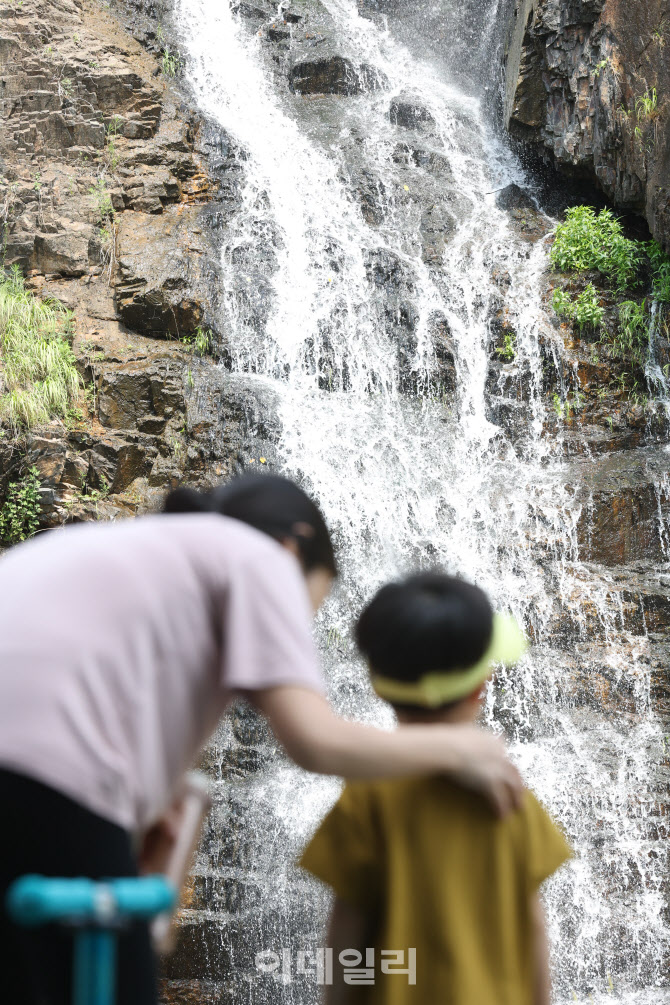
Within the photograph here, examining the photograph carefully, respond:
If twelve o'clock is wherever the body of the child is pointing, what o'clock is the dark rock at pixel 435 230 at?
The dark rock is roughly at 12 o'clock from the child.

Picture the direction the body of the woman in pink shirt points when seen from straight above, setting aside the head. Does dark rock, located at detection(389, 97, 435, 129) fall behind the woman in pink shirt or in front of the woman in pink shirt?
in front

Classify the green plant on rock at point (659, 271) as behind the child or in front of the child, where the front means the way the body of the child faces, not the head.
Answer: in front

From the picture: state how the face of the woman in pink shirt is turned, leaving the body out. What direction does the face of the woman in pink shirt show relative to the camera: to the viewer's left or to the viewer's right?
to the viewer's right

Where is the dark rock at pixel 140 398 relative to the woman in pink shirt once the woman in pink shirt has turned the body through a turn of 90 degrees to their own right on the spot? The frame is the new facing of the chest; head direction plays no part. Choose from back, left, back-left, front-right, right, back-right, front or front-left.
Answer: back-left

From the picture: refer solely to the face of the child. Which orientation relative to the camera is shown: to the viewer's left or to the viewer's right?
to the viewer's right

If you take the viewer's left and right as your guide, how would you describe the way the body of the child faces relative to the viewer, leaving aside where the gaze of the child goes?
facing away from the viewer

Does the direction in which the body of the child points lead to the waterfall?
yes

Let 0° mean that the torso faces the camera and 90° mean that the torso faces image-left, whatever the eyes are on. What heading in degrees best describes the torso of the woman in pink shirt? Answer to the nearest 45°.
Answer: approximately 225°

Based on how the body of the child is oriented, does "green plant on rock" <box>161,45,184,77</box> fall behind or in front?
in front

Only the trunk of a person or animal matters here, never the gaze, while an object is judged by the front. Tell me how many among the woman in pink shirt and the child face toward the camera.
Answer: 0
